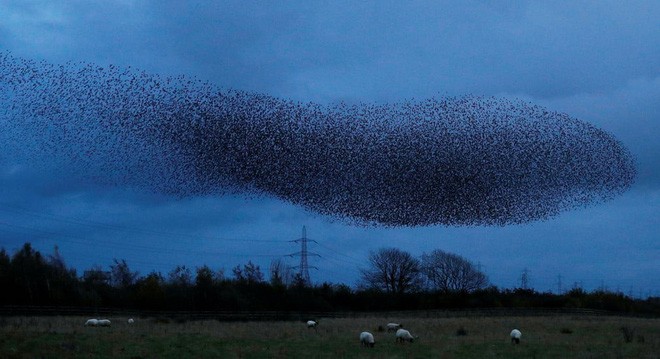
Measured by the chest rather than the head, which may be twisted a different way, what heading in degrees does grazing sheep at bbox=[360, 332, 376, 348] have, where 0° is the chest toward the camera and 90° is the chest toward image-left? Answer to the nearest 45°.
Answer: approximately 315°

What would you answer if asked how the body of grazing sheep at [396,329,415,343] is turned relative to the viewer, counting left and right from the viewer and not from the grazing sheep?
facing to the right of the viewer

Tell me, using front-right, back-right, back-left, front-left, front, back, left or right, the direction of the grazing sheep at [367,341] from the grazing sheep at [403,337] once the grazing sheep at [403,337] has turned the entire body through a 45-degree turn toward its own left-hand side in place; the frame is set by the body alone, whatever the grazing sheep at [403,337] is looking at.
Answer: back
